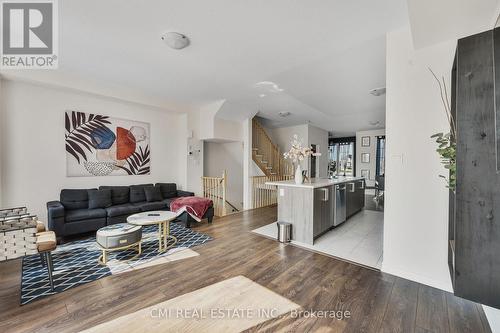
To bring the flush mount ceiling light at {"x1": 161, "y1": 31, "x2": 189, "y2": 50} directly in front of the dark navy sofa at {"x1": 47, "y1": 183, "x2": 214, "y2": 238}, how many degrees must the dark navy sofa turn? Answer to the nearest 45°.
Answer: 0° — it already faces it

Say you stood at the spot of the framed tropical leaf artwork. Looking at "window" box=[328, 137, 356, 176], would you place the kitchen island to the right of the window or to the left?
right

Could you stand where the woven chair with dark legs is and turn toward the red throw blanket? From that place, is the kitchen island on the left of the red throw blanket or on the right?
right

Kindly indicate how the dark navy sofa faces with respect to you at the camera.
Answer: facing the viewer and to the right of the viewer

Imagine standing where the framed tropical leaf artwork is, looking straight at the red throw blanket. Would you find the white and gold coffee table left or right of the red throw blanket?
right

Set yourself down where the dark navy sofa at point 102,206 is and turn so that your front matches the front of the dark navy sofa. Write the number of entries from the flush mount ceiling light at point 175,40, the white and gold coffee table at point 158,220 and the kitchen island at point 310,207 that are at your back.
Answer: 0

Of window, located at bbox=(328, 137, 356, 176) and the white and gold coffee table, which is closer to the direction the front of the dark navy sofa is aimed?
the white and gold coffee table

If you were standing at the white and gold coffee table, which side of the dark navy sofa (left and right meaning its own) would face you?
front
